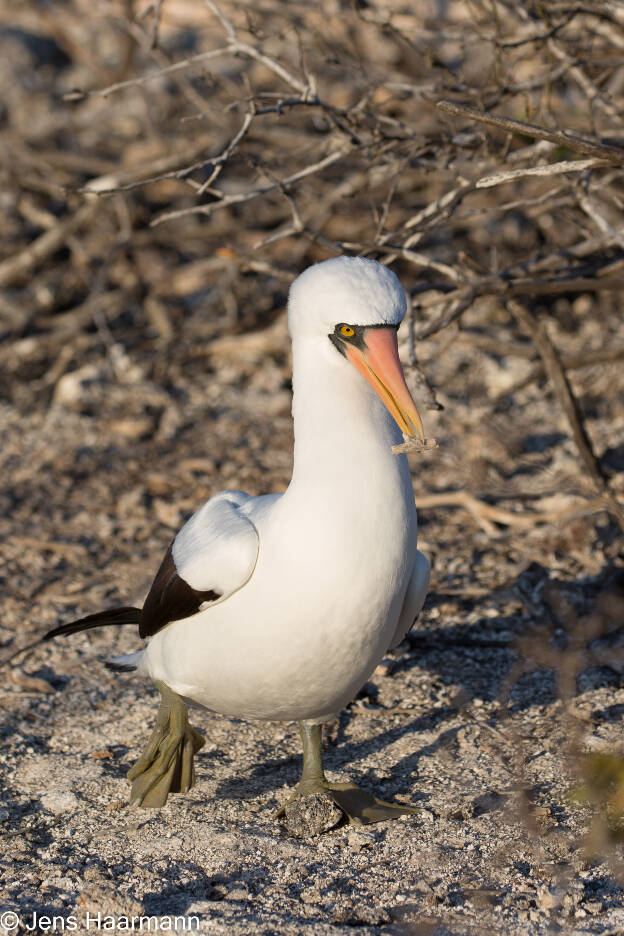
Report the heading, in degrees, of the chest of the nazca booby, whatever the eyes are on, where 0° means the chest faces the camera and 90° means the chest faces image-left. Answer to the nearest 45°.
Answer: approximately 315°
